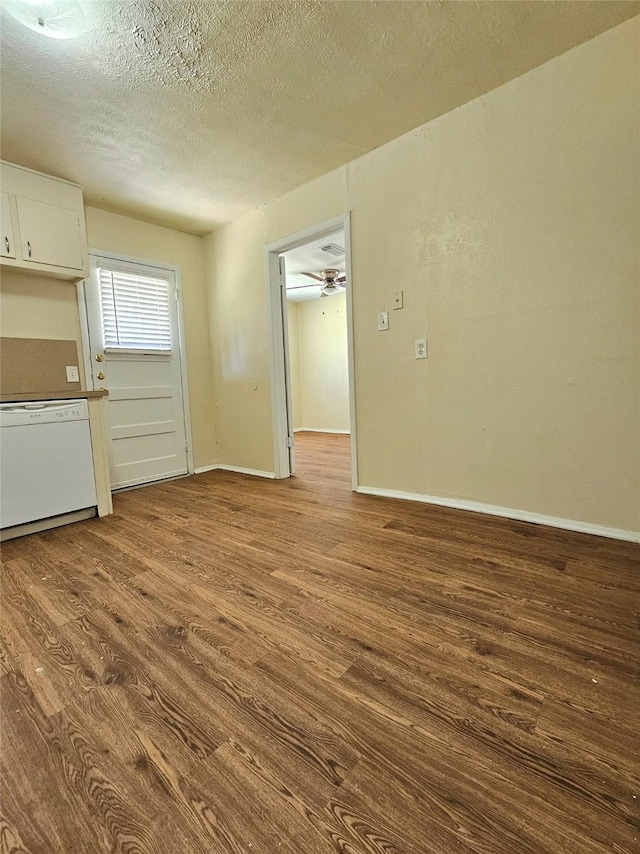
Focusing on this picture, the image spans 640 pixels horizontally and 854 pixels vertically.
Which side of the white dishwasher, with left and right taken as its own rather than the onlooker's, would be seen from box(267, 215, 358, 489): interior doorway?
left

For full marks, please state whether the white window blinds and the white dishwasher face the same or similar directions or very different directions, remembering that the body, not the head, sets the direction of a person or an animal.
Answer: same or similar directions

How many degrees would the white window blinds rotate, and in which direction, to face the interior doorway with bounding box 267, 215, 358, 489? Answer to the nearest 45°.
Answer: approximately 90° to its left

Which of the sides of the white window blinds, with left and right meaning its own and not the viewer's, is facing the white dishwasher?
right

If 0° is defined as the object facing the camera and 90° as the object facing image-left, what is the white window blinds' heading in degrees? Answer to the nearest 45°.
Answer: approximately 315°

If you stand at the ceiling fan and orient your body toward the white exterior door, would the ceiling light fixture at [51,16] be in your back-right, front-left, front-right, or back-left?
front-left

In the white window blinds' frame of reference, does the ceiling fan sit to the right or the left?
on its left

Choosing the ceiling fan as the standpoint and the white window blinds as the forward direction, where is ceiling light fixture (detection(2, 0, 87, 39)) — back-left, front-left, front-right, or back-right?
front-left

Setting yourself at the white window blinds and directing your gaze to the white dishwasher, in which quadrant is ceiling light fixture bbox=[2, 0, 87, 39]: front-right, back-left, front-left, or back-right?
front-left

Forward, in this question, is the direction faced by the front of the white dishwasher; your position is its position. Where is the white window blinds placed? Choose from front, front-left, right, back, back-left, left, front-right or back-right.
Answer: left

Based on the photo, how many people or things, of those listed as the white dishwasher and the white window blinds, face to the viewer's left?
0

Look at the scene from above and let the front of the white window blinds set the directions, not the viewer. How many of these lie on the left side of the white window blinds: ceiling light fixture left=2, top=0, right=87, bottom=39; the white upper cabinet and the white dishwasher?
0

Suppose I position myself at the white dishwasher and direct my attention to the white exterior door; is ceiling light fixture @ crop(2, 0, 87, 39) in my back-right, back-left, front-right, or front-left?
back-right

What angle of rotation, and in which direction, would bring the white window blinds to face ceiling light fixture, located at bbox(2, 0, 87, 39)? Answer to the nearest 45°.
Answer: approximately 45° to its right

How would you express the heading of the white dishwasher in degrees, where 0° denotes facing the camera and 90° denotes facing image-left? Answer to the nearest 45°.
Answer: approximately 315°
